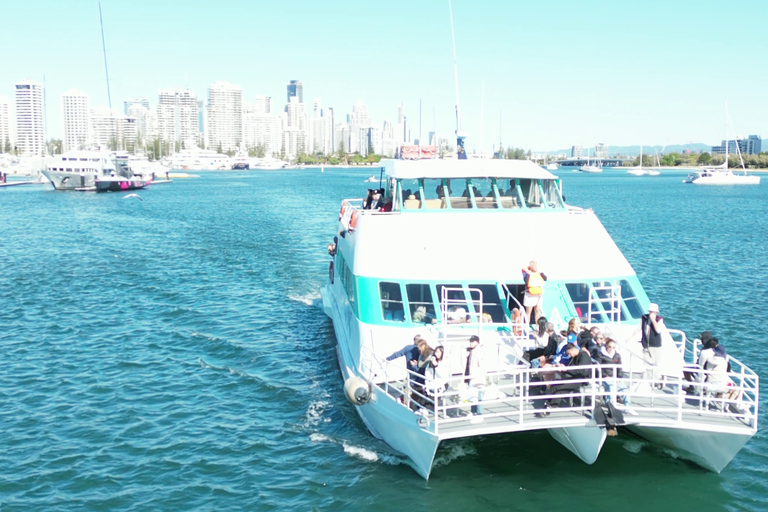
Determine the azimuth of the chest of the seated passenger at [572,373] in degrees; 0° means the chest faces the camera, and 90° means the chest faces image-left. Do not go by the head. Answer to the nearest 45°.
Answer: approximately 45°

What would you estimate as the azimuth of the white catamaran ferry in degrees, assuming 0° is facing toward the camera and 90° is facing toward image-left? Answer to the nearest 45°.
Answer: approximately 315°

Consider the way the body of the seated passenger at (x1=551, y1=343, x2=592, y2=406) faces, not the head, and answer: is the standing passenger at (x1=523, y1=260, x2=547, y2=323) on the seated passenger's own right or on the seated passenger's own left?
on the seated passenger's own right
